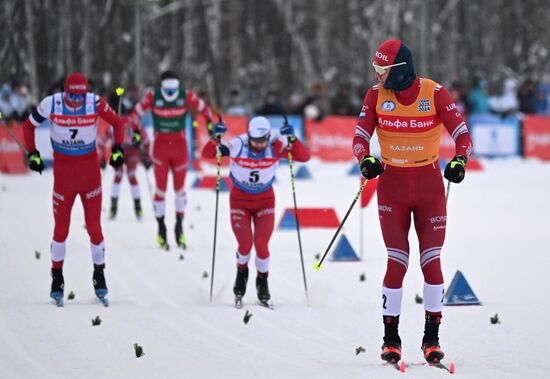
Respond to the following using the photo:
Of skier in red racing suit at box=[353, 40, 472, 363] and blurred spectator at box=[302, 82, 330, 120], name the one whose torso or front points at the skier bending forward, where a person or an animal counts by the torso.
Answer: the blurred spectator

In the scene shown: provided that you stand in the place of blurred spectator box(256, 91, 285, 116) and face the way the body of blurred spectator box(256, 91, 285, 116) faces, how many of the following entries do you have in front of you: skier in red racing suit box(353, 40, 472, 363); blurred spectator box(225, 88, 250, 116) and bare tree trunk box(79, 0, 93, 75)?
1

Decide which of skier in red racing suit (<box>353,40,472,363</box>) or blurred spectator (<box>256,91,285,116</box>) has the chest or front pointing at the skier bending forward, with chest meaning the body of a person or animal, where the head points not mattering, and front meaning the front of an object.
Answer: the blurred spectator

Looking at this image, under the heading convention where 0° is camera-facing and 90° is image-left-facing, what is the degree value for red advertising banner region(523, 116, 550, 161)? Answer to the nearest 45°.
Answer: approximately 0°

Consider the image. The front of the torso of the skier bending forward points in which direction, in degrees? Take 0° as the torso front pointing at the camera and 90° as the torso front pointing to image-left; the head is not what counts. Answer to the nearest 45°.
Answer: approximately 0°

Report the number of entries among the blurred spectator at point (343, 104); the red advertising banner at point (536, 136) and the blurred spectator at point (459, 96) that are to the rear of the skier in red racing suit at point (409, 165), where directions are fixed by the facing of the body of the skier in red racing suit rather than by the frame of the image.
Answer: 3
